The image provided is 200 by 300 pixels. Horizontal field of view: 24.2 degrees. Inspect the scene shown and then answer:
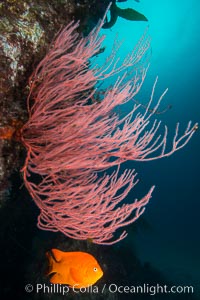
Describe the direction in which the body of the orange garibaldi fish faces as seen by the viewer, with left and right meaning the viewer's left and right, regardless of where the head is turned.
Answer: facing to the right of the viewer
